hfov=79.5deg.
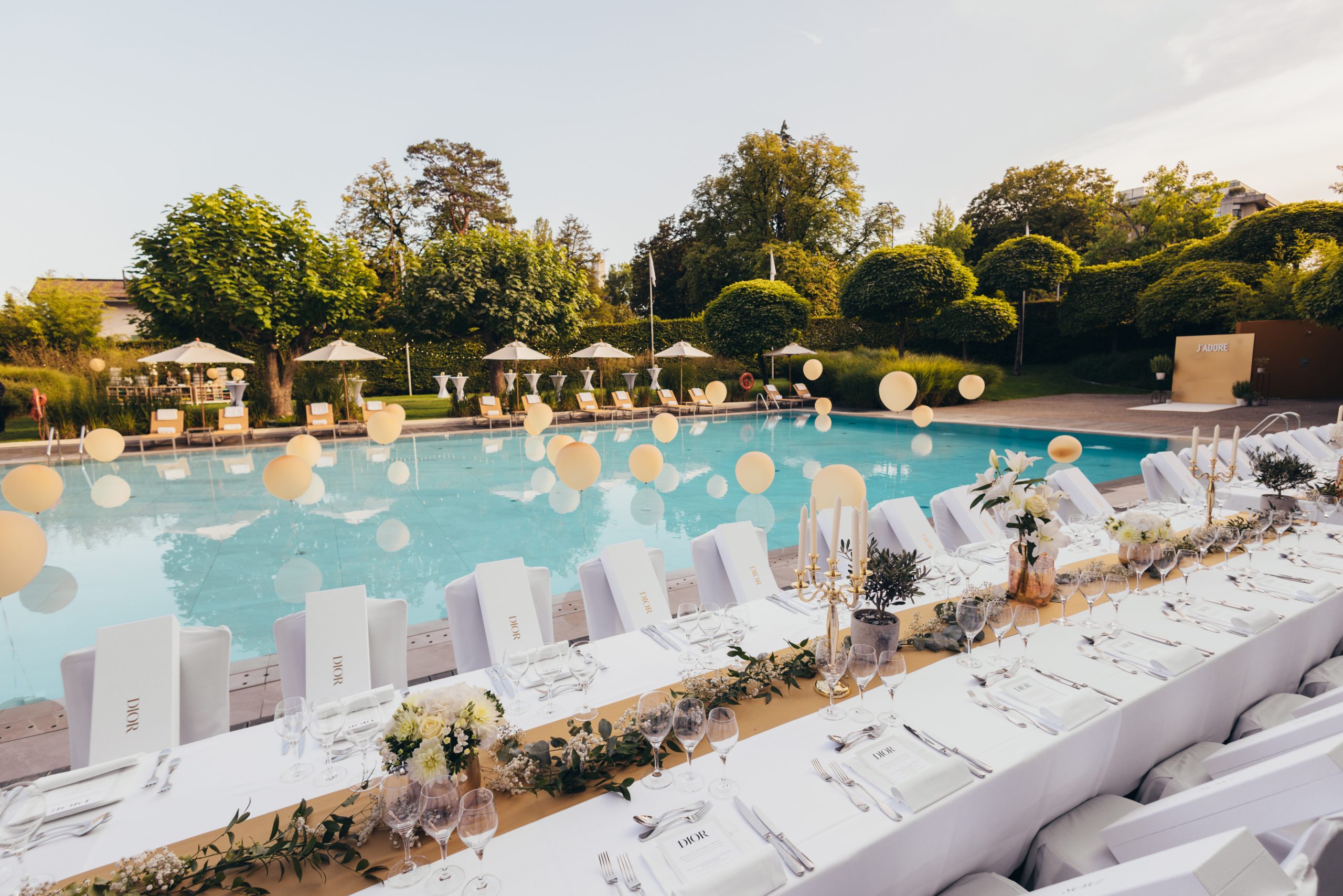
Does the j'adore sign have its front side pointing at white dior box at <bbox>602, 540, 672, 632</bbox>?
yes

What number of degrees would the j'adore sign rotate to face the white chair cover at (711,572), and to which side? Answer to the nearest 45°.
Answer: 0° — it already faces it

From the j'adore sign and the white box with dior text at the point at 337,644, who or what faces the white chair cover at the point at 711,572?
the j'adore sign

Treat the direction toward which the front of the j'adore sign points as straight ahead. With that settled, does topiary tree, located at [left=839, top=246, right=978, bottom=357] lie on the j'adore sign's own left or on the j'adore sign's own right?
on the j'adore sign's own right

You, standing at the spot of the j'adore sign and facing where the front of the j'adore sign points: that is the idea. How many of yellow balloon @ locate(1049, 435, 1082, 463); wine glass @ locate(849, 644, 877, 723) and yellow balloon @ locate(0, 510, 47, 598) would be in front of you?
3

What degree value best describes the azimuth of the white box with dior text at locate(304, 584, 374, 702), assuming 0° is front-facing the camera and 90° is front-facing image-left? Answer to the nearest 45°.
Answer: approximately 0°

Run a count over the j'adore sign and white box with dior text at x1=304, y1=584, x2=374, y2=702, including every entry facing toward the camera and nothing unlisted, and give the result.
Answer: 2

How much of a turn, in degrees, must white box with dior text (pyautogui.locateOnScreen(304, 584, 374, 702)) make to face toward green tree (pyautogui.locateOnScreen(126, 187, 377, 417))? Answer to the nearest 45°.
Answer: approximately 180°

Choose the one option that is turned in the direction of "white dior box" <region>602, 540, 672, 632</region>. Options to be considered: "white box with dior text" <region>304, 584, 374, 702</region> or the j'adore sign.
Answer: the j'adore sign

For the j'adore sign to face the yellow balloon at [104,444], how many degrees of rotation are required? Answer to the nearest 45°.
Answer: approximately 45° to its right

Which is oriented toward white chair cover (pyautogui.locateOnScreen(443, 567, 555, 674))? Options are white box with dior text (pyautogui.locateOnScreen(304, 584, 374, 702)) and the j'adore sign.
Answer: the j'adore sign

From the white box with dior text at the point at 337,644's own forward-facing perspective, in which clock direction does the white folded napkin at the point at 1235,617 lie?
The white folded napkin is roughly at 10 o'clock from the white box with dior text.

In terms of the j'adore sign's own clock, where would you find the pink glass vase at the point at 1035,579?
The pink glass vase is roughly at 12 o'clock from the j'adore sign.
